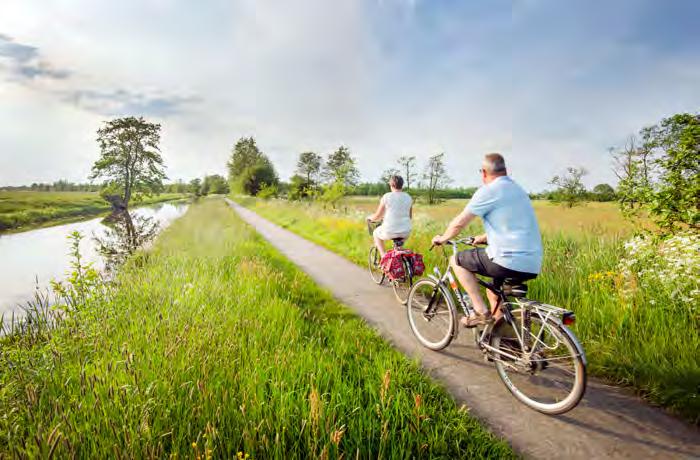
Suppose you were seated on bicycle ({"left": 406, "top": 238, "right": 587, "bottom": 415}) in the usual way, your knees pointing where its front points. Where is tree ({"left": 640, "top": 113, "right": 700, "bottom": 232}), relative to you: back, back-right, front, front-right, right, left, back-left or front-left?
right

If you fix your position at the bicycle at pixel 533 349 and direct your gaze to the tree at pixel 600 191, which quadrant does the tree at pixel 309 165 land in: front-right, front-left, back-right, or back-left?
front-left

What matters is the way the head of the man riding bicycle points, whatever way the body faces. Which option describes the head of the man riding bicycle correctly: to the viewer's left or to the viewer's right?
to the viewer's left

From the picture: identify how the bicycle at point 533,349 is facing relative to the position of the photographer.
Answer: facing away from the viewer and to the left of the viewer

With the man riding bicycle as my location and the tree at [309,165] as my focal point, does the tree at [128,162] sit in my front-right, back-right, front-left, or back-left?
front-left

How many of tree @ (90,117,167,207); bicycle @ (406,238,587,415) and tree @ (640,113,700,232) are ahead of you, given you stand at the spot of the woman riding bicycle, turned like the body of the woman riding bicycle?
1

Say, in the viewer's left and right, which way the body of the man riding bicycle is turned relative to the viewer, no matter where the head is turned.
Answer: facing away from the viewer and to the left of the viewer

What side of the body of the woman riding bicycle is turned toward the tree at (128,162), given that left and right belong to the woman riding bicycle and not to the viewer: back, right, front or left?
front

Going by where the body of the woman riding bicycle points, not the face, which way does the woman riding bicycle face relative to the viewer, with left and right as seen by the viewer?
facing away from the viewer and to the left of the viewer
